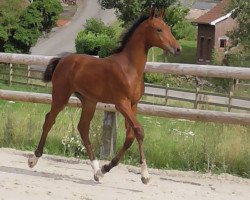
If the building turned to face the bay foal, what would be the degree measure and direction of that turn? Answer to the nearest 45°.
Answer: approximately 45° to its left

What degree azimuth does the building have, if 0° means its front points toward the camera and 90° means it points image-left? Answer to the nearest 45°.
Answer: approximately 45°

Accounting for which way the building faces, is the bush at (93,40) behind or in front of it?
in front

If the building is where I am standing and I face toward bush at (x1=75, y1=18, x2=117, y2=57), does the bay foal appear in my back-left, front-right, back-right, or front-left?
front-left
